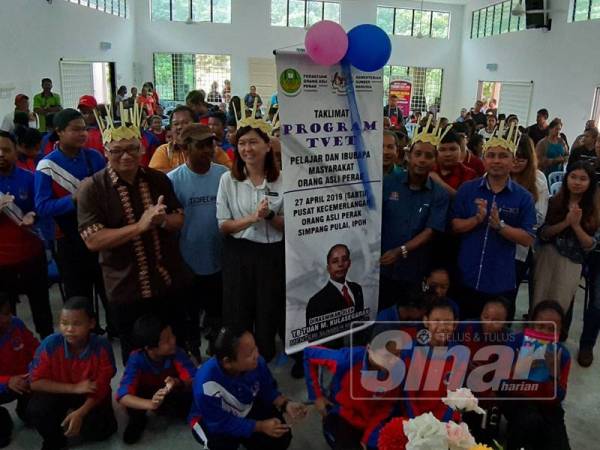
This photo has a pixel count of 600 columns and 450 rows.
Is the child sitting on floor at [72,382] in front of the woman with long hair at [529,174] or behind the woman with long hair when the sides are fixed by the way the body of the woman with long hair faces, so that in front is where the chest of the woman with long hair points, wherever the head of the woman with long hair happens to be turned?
in front

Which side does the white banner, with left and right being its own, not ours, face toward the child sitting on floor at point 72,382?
right

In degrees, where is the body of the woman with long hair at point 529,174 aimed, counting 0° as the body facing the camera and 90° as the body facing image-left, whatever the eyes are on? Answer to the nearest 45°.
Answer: approximately 45°

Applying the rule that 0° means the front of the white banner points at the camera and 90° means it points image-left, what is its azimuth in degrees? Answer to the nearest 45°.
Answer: approximately 0°

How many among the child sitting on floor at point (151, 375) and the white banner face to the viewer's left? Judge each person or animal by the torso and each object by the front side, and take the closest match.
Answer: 0

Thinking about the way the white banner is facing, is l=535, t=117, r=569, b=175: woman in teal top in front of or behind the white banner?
behind

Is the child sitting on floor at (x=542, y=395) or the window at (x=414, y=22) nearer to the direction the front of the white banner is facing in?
the child sitting on floor

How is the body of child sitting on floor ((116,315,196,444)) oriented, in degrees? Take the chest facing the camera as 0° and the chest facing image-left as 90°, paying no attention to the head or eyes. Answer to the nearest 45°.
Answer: approximately 315°

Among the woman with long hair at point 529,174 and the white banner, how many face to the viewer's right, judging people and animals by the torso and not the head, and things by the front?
0
